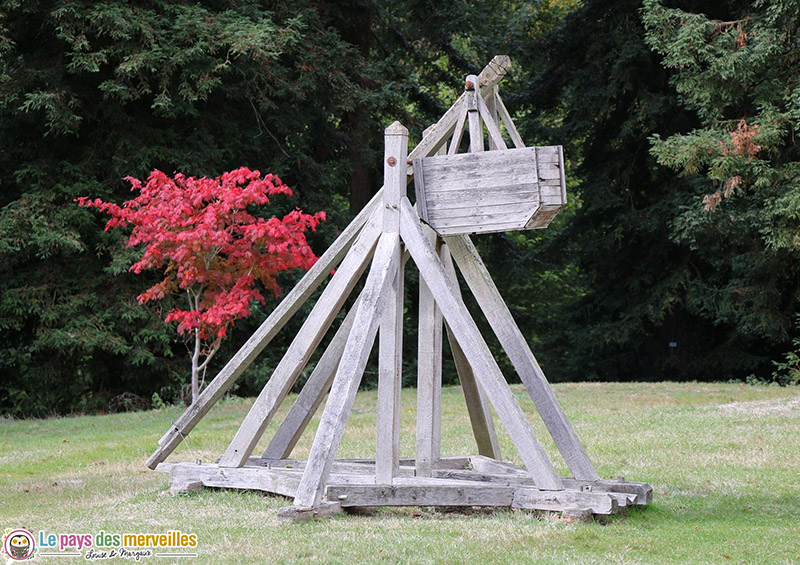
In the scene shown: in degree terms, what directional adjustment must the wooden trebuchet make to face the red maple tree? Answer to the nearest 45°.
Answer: approximately 135° to its left

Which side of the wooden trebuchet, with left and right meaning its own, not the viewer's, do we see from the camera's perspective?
right
